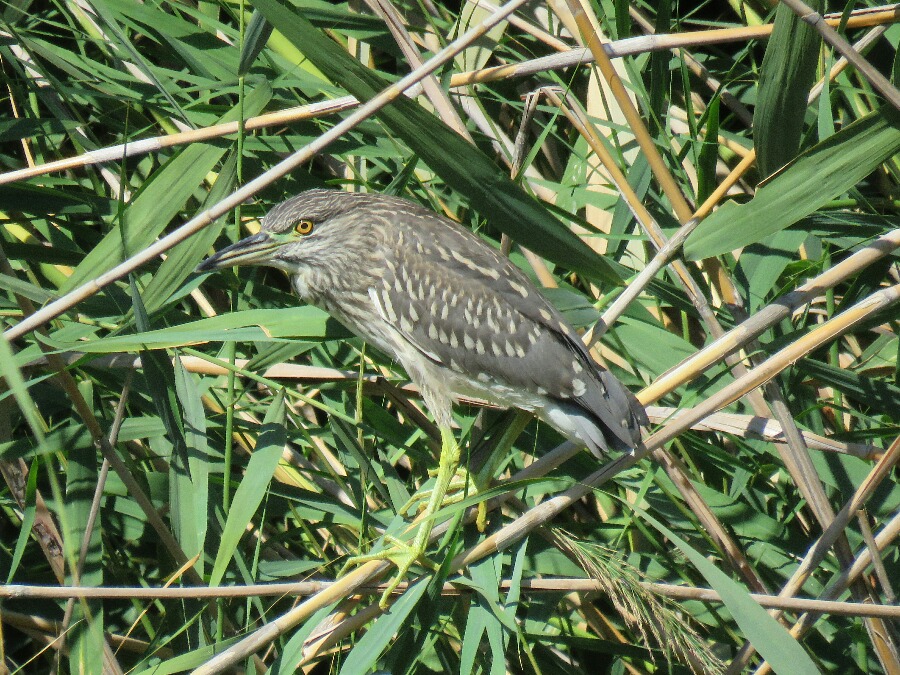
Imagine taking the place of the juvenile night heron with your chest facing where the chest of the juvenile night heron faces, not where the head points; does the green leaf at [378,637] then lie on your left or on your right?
on your left

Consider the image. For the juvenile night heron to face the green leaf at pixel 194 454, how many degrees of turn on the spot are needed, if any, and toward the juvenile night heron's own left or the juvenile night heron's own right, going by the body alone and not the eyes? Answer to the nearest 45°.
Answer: approximately 45° to the juvenile night heron's own left

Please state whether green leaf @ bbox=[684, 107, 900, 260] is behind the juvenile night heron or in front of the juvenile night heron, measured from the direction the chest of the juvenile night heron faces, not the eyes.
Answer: behind

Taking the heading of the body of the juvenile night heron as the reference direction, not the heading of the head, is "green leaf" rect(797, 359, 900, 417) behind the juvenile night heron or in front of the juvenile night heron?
behind

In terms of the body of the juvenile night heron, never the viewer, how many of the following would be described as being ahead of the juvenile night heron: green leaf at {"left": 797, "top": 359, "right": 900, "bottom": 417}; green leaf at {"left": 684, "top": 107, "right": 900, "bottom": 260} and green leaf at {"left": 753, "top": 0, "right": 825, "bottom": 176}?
0

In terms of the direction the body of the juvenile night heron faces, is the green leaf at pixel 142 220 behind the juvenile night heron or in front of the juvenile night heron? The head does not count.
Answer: in front

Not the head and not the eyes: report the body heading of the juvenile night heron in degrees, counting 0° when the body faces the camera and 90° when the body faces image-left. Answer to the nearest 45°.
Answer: approximately 90°

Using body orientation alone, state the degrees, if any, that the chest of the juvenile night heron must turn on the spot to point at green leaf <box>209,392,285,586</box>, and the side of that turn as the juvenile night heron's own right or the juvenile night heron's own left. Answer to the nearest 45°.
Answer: approximately 45° to the juvenile night heron's own left

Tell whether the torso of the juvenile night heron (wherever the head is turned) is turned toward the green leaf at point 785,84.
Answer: no

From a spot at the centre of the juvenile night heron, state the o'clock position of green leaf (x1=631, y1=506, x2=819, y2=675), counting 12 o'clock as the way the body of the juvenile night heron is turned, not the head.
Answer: The green leaf is roughly at 8 o'clock from the juvenile night heron.
